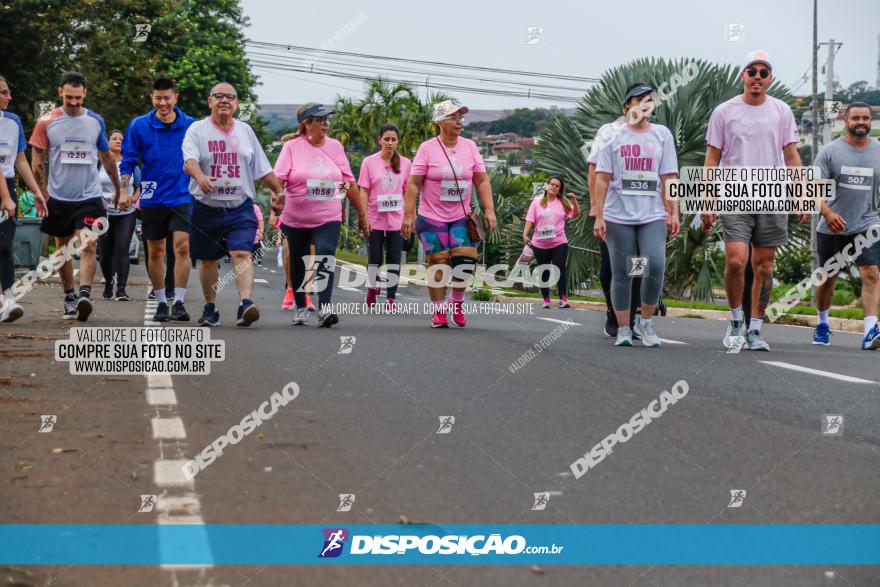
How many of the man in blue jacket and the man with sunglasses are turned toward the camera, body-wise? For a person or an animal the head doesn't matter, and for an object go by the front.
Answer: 2

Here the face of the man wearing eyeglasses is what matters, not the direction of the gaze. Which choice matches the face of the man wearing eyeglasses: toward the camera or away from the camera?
toward the camera

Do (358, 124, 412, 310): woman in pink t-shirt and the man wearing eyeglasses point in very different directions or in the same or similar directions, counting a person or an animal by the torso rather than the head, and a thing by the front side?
same or similar directions

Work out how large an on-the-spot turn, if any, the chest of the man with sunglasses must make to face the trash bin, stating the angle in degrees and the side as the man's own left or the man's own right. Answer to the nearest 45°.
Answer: approximately 135° to the man's own right

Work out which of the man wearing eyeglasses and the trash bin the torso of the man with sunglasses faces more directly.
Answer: the man wearing eyeglasses

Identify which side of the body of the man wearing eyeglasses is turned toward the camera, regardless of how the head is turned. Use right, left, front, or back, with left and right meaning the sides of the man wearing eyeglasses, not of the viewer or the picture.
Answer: front

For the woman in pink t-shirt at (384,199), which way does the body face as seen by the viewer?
toward the camera

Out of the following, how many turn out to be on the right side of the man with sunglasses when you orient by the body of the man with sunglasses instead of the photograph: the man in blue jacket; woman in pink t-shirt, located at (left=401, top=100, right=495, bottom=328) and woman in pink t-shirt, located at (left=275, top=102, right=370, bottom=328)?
3

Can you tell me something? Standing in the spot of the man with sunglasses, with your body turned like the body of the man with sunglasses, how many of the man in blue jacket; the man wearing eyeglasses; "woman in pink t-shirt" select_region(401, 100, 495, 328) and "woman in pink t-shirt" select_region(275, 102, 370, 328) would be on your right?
4

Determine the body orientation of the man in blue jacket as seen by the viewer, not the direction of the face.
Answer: toward the camera

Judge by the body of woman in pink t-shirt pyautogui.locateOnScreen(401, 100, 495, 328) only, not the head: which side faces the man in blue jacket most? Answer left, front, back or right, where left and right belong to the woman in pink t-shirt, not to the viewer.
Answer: right

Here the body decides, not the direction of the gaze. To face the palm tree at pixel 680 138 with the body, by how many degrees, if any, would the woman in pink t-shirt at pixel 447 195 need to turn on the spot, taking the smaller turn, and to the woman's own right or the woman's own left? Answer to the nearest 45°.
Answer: approximately 180°

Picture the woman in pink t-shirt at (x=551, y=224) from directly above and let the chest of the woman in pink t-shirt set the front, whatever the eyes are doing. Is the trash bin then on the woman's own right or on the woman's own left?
on the woman's own right
